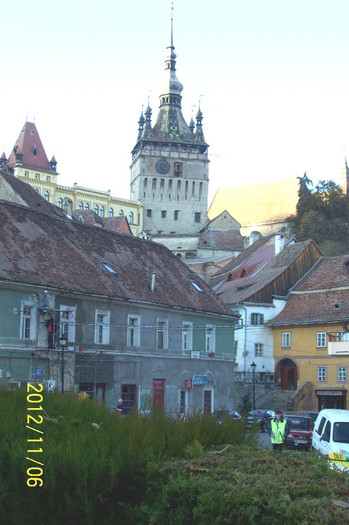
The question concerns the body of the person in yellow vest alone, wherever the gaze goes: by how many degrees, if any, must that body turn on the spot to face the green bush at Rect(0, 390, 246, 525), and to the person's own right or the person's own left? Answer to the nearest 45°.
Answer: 0° — they already face it

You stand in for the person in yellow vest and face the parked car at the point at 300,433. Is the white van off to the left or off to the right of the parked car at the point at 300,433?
right

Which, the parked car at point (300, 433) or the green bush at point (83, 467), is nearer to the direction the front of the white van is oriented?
the green bush

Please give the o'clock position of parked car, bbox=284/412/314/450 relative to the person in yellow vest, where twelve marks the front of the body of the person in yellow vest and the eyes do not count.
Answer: The parked car is roughly at 6 o'clock from the person in yellow vest.

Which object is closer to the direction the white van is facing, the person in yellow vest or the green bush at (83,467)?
the green bush

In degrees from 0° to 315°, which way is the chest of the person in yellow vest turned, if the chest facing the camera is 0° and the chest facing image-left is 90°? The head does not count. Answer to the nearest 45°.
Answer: approximately 0°

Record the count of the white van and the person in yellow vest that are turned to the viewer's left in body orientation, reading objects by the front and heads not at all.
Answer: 0
